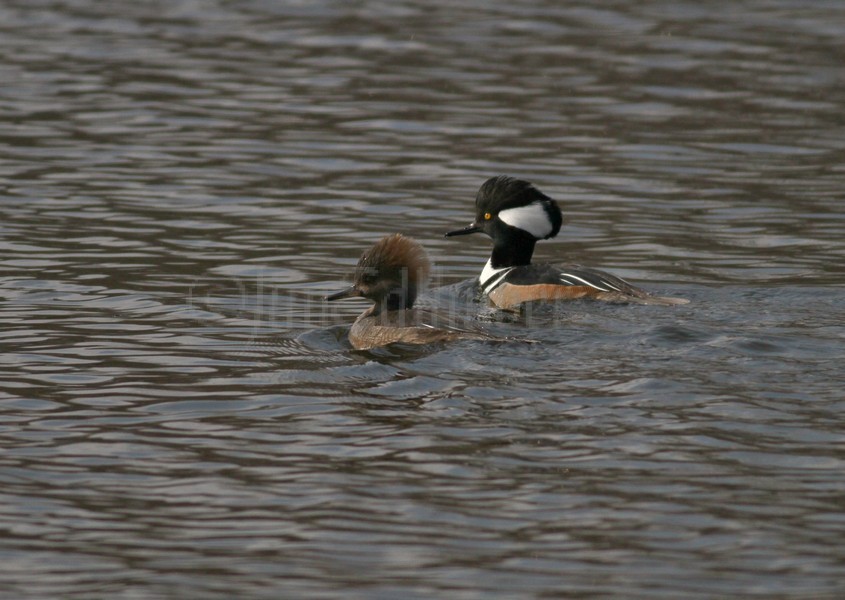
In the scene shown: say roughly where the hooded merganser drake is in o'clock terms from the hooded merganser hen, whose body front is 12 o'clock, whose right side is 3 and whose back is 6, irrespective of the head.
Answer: The hooded merganser drake is roughly at 4 o'clock from the hooded merganser hen.

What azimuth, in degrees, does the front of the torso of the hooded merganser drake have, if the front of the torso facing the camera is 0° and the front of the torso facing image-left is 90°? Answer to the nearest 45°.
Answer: approximately 90°

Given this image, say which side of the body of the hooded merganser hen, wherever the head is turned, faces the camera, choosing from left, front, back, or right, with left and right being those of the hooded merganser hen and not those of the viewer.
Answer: left

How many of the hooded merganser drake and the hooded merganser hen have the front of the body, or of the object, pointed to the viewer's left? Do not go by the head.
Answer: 2

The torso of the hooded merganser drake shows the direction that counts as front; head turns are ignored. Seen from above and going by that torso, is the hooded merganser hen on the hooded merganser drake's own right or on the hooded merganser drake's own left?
on the hooded merganser drake's own left
